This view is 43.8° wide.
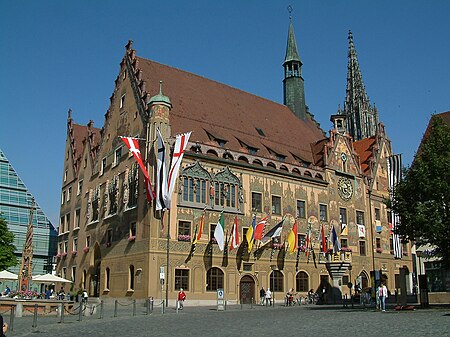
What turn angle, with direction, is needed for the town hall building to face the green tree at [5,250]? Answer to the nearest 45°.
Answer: approximately 135° to its right

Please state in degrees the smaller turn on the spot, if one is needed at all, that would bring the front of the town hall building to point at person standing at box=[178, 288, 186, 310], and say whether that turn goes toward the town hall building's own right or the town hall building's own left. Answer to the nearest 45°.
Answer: approximately 45° to the town hall building's own right

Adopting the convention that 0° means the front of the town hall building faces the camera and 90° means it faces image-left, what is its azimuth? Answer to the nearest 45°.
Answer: approximately 315°

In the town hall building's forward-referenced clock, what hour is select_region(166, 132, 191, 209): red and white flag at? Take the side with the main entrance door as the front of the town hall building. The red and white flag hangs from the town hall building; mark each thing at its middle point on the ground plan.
The red and white flag is roughly at 2 o'clock from the town hall building.
